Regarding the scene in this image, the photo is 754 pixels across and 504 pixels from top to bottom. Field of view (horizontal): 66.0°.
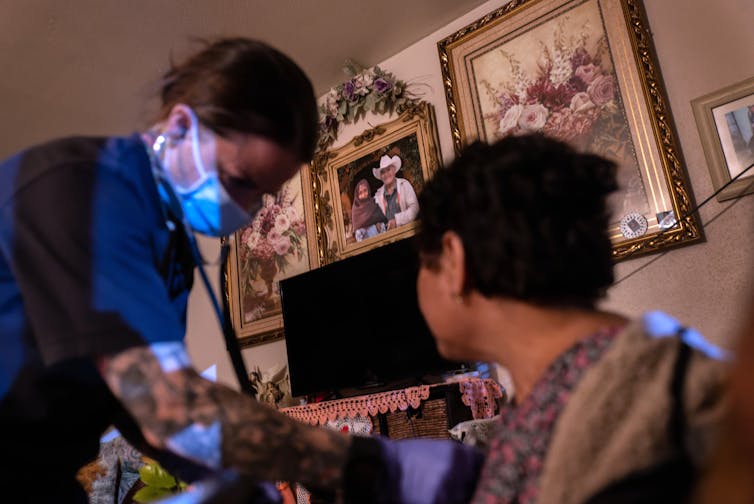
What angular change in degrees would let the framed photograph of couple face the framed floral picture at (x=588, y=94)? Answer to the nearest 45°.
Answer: approximately 90° to its left

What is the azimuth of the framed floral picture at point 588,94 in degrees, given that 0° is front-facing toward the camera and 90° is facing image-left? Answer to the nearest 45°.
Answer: approximately 45°

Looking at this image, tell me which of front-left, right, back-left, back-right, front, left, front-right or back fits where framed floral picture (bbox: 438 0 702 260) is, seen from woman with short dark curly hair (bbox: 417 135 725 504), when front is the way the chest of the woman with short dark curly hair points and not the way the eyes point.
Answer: front-right

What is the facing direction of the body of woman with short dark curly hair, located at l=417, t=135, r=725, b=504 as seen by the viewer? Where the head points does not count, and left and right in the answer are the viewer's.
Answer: facing away from the viewer and to the left of the viewer

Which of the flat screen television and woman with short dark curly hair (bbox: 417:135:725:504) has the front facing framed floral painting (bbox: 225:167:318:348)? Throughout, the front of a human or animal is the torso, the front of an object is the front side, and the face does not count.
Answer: the woman with short dark curly hair

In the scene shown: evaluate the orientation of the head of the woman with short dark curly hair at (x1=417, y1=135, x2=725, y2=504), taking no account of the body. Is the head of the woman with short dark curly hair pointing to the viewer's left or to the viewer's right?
to the viewer's left

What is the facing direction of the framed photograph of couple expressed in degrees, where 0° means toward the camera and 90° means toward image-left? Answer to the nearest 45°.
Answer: approximately 45°

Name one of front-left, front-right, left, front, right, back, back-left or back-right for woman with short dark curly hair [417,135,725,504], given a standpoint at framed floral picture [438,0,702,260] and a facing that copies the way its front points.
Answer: front-left

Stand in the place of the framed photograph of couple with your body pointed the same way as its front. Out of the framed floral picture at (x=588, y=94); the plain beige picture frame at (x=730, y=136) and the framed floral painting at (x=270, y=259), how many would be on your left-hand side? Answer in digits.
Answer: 2
